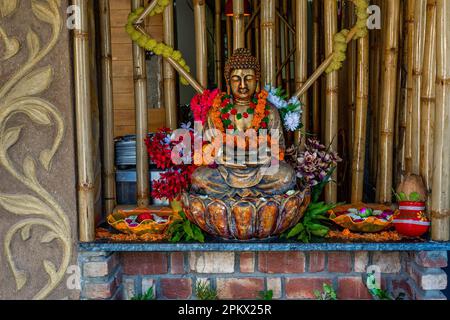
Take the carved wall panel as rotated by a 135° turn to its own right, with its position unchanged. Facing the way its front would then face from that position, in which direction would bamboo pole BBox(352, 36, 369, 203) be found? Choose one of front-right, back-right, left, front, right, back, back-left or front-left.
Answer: back-right

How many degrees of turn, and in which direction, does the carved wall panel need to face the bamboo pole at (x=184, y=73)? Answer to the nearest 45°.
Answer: approximately 90° to its left

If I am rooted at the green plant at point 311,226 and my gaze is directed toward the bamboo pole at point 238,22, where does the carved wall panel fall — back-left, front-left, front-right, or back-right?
front-left

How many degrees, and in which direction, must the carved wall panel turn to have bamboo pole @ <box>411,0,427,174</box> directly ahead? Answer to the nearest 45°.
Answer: approximately 90° to its left

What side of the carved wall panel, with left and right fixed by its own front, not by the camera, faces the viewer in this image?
front

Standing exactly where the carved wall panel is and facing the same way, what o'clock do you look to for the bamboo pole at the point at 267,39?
The bamboo pole is roughly at 9 o'clock from the carved wall panel.

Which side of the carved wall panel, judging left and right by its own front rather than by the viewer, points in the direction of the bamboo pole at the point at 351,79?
left

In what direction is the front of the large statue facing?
toward the camera

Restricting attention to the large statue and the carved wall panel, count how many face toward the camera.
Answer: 2

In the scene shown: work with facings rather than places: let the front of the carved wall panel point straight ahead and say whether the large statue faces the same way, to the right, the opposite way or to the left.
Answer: the same way

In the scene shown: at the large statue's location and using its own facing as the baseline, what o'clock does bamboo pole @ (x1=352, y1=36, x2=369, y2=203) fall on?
The bamboo pole is roughly at 8 o'clock from the large statue.

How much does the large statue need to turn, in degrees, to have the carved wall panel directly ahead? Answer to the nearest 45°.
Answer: approximately 90° to its right
